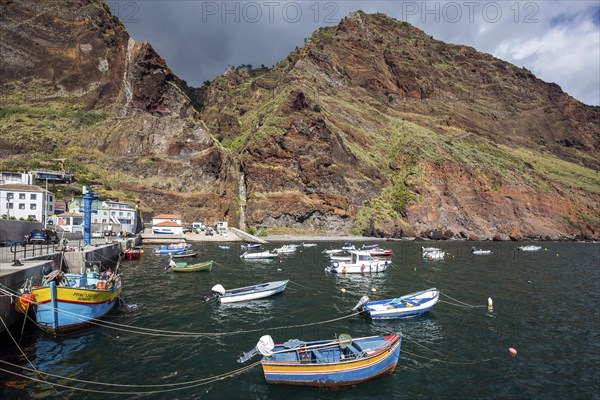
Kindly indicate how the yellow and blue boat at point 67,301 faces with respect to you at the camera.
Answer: facing the viewer and to the left of the viewer

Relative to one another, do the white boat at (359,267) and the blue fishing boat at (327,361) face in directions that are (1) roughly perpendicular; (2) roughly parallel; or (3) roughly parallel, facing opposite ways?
roughly parallel

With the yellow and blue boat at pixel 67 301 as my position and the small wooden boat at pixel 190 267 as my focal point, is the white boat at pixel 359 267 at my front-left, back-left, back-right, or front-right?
front-right

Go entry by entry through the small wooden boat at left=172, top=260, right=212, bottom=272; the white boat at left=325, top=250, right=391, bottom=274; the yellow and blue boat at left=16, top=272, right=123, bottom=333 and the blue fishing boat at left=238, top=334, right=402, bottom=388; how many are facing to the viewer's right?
3

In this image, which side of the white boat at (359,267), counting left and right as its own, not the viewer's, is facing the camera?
right

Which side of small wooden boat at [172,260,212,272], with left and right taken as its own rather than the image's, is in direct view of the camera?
right

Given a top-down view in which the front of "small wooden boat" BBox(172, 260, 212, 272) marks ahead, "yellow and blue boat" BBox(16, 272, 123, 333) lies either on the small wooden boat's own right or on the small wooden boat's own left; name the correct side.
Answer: on the small wooden boat's own right

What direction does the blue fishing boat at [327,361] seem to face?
to the viewer's right

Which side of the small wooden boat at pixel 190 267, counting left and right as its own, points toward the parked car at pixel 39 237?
back

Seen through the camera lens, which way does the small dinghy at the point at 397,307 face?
facing to the right of the viewer

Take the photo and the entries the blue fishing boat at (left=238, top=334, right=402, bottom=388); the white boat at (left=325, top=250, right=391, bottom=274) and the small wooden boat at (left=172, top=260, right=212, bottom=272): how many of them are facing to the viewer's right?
3

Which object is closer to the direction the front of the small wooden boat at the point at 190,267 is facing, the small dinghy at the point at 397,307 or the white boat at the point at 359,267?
the white boat

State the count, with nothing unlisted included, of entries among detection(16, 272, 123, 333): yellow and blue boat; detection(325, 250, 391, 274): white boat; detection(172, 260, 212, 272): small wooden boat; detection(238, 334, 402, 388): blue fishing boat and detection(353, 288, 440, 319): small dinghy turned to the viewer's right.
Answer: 4
